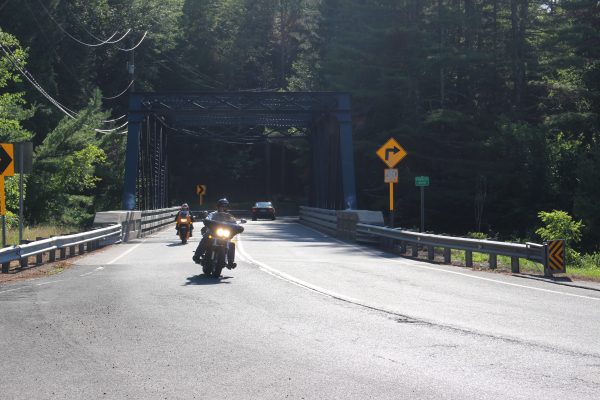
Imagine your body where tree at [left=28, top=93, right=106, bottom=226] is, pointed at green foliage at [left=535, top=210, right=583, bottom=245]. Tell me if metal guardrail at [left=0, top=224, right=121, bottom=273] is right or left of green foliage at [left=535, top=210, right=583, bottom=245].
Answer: right

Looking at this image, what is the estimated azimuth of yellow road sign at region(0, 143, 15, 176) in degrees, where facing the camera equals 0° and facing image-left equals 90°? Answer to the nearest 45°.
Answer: approximately 0°

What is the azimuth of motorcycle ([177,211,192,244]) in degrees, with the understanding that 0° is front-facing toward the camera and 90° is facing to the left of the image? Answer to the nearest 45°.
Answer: approximately 0°

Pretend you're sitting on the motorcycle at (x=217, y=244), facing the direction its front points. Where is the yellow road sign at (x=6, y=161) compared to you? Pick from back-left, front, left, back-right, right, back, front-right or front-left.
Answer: back-right

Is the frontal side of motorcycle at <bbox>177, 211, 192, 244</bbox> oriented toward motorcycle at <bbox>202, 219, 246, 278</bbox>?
yes

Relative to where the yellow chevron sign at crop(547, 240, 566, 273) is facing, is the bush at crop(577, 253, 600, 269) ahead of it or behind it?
behind

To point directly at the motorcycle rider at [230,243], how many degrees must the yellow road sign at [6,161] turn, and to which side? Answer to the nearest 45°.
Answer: approximately 45° to its left

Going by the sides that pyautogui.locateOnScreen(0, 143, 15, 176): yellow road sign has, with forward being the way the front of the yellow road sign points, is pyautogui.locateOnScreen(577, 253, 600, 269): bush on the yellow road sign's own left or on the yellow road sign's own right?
on the yellow road sign's own left

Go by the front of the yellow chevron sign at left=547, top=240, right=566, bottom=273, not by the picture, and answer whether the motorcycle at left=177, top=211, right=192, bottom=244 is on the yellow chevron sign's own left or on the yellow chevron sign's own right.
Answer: on the yellow chevron sign's own right
